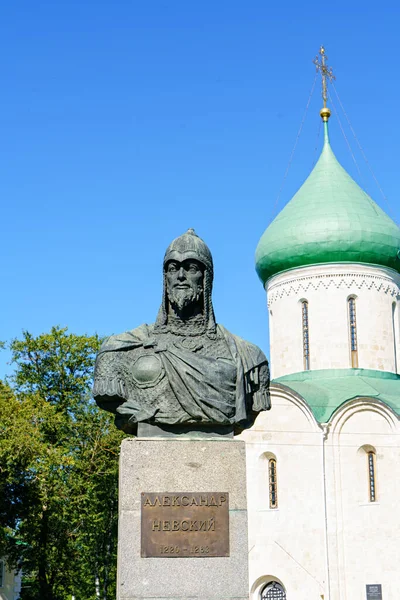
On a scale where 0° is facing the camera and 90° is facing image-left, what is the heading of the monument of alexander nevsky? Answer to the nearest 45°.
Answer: approximately 0°

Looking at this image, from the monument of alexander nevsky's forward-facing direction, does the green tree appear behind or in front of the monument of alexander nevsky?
behind

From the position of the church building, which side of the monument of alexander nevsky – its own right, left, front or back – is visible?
back
